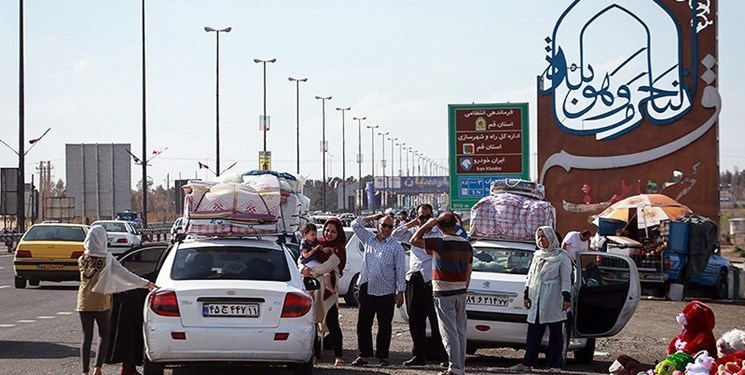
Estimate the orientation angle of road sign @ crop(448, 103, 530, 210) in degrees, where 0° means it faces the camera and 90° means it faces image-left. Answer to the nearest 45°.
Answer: approximately 0°

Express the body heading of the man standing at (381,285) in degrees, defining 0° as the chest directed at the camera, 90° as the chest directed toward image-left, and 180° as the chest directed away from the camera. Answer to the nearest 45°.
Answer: approximately 0°

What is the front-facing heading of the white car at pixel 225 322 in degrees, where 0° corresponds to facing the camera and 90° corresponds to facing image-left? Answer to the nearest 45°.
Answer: approximately 180°

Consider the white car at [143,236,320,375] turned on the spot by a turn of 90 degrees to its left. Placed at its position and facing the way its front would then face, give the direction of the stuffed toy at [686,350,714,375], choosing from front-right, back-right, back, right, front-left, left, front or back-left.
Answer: back-left

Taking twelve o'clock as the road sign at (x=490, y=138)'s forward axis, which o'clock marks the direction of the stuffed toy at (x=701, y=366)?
The stuffed toy is roughly at 12 o'clock from the road sign.

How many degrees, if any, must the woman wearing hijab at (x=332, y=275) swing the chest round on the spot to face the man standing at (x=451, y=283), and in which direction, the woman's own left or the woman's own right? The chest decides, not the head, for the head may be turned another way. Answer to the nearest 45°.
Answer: approximately 90° to the woman's own left

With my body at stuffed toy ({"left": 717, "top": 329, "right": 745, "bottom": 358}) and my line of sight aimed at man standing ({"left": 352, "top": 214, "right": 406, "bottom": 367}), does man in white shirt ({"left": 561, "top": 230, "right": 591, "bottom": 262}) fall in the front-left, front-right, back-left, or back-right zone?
front-right

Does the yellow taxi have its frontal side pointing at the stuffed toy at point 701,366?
no

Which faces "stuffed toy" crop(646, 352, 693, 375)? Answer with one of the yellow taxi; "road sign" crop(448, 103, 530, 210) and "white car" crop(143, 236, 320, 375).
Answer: the road sign

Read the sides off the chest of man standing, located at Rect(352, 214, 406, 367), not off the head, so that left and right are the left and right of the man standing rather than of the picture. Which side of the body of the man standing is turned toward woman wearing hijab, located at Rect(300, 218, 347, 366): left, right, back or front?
right

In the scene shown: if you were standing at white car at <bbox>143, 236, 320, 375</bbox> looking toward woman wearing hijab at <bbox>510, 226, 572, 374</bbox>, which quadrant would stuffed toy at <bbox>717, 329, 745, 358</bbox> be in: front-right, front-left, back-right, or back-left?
front-right

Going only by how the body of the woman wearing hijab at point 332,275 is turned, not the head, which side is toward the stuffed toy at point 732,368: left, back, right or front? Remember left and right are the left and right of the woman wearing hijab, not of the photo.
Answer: left

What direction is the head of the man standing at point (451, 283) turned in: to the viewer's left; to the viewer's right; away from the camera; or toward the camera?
away from the camera
